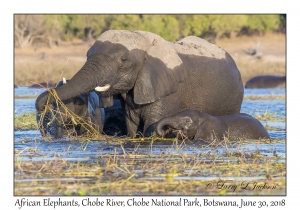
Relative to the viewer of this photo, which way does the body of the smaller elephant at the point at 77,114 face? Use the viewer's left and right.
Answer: facing to the left of the viewer

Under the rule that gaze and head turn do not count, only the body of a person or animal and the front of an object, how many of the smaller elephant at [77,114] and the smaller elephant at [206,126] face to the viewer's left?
2

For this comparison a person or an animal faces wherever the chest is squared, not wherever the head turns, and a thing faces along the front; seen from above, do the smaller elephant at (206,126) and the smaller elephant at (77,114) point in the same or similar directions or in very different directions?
same or similar directions

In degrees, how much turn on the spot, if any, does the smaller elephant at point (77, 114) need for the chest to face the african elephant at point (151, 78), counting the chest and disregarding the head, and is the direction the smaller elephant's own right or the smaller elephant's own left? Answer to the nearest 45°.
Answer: approximately 180°

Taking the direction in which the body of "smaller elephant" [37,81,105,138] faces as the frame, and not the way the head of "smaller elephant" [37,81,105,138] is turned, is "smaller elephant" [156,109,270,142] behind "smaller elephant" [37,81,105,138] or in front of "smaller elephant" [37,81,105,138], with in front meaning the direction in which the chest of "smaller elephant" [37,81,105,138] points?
behind

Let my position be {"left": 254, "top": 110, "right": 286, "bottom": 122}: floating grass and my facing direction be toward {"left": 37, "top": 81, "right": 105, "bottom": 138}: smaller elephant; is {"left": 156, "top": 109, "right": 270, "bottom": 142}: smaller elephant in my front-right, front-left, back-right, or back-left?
front-left

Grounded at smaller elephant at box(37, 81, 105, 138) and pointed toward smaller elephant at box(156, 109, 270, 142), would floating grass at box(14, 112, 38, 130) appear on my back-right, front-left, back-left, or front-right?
back-left

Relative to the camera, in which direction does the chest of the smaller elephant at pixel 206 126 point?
to the viewer's left

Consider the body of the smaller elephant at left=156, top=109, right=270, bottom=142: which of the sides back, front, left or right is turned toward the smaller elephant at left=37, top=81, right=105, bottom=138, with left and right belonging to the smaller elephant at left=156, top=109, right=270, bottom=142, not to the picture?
front
